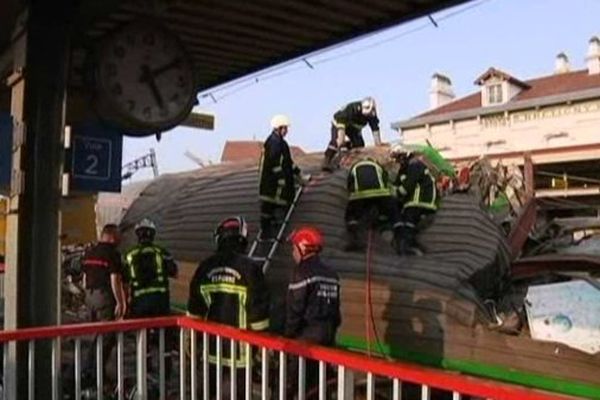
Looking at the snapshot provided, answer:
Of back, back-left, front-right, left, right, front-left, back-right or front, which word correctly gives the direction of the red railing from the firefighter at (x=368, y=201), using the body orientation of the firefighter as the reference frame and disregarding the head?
back

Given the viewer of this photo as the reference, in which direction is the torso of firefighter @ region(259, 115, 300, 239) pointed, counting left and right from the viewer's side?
facing to the right of the viewer

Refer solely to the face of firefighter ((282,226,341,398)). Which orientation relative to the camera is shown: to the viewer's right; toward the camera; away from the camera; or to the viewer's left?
to the viewer's left

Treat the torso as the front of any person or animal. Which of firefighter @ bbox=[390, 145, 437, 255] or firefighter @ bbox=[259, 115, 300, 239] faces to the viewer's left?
firefighter @ bbox=[390, 145, 437, 255]

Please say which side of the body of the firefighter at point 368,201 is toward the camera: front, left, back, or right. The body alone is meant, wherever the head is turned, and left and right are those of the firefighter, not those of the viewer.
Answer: back

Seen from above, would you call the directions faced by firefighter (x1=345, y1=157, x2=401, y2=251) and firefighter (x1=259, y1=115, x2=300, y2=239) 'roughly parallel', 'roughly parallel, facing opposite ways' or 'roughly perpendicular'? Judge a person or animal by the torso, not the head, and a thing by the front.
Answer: roughly perpendicular

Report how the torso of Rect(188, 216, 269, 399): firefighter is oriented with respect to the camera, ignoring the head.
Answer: away from the camera

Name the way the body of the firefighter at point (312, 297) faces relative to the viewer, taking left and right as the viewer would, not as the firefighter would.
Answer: facing away from the viewer and to the left of the viewer

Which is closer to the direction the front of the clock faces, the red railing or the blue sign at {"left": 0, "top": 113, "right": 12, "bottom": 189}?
the red railing
